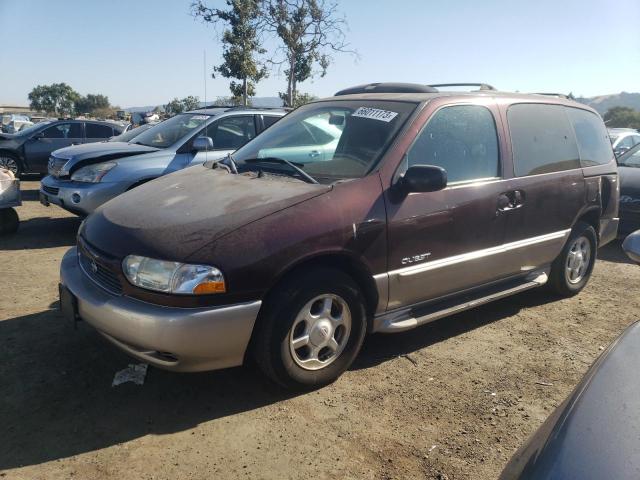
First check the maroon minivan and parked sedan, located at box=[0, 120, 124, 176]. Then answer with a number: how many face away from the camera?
0

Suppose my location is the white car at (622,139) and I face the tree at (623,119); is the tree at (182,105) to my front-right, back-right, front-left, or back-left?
front-left

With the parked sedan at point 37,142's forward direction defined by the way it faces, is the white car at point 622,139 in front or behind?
behind

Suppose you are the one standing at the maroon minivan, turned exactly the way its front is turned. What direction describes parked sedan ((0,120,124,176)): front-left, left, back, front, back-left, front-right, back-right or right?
right

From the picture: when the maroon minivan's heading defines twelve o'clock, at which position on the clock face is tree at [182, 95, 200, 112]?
The tree is roughly at 4 o'clock from the maroon minivan.

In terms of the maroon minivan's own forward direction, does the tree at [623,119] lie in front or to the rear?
to the rear

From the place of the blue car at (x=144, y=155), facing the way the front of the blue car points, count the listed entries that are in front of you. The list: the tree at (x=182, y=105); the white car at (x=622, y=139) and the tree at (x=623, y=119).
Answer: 0

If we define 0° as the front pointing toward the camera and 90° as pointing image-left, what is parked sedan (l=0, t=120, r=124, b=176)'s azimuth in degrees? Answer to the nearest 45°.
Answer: approximately 90°

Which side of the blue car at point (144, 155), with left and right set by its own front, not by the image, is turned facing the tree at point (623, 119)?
back

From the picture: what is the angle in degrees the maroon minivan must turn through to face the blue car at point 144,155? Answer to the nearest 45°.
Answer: approximately 90° to its right

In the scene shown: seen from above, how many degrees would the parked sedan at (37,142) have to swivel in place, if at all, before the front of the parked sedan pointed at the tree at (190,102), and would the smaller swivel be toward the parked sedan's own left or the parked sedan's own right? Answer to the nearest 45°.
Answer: approximately 135° to the parked sedan's own right

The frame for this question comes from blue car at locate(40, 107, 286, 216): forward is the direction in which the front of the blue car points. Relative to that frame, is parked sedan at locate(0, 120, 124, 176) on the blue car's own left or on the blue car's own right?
on the blue car's own right

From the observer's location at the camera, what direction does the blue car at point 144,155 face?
facing the viewer and to the left of the viewer

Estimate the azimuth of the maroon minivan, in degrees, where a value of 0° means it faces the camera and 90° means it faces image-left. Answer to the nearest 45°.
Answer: approximately 45°

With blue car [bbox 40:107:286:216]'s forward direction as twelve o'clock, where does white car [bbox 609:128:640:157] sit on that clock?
The white car is roughly at 7 o'clock from the blue car.

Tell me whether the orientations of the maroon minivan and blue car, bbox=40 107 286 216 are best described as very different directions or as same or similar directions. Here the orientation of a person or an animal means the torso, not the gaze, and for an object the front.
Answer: same or similar directions
